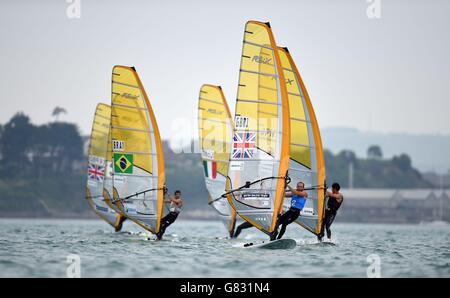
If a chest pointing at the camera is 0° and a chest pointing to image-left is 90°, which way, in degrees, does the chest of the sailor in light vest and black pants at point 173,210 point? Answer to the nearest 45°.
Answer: approximately 45°
